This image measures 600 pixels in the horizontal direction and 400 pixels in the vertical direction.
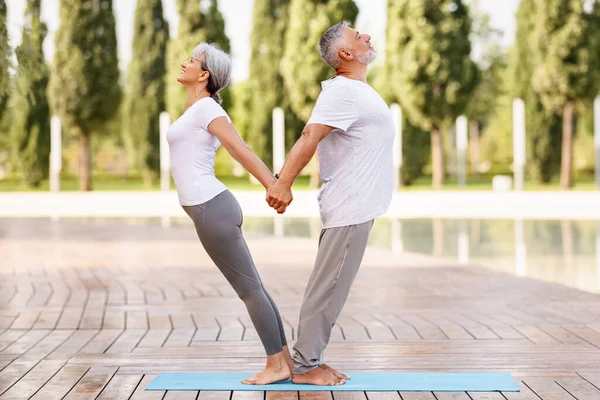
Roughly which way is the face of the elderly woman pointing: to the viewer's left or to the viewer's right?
to the viewer's left

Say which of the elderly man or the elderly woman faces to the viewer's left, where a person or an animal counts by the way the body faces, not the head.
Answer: the elderly woman

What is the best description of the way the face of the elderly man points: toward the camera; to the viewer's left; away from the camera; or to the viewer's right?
to the viewer's right

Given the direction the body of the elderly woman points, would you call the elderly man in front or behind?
behind

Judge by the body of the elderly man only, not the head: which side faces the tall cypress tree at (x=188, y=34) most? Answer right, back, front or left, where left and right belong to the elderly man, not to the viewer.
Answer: left

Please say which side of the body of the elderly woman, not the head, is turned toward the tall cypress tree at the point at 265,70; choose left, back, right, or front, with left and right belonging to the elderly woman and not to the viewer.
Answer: right

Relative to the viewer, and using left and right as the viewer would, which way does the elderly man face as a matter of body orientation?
facing to the right of the viewer

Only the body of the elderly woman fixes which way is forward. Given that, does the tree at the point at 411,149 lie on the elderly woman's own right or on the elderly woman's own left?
on the elderly woman's own right

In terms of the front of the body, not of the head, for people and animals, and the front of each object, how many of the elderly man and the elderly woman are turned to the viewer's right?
1

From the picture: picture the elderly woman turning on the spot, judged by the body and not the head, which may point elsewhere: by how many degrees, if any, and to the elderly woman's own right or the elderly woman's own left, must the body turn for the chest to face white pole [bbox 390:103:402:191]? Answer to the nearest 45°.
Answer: approximately 90° to the elderly woman's own right

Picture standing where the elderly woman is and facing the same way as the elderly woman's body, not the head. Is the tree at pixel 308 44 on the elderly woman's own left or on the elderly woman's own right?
on the elderly woman's own right

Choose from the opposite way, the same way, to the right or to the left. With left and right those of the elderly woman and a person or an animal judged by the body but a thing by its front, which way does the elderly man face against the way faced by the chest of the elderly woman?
the opposite way

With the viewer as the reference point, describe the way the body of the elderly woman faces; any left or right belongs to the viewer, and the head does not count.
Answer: facing to the left of the viewer

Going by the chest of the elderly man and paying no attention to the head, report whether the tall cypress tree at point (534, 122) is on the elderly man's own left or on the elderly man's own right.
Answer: on the elderly man's own left

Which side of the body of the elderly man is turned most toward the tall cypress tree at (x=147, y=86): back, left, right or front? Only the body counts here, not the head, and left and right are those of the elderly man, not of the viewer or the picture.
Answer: left
